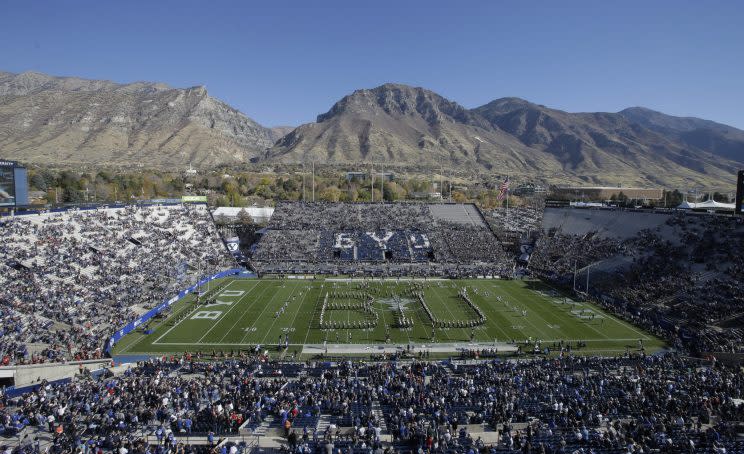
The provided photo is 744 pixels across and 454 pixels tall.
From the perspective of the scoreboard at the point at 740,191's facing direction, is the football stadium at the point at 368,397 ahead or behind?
ahead

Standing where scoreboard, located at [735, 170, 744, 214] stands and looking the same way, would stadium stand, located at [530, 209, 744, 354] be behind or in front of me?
in front

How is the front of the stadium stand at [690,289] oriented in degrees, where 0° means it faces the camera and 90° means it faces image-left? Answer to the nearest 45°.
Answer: approximately 45°

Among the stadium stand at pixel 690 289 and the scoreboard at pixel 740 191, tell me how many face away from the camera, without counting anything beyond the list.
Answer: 0

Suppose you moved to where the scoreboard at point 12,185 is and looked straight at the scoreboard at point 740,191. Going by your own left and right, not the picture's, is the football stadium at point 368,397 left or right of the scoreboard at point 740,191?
right

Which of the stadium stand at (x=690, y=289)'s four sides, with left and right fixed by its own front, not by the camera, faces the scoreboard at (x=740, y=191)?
back

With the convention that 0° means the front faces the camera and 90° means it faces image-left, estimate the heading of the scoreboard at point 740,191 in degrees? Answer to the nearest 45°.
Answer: approximately 45°

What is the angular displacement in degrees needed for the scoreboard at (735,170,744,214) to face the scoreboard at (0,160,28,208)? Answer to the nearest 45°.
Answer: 0° — it already faces it
